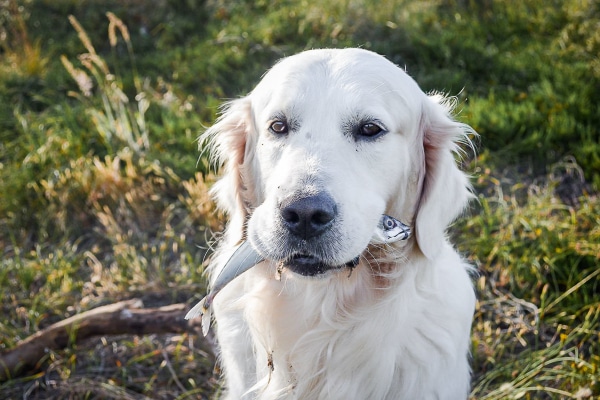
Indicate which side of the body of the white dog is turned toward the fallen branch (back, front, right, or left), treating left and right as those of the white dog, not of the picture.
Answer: right

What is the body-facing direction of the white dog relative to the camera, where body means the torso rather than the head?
toward the camera
